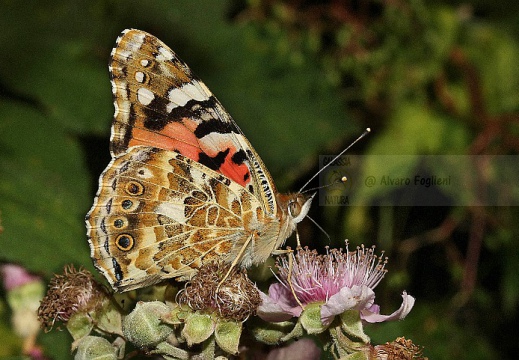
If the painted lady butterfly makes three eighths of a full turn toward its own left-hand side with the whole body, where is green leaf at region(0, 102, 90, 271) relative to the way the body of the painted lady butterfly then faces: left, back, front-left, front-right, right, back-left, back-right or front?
front

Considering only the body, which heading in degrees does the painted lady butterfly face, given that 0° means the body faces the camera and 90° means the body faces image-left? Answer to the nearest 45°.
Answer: approximately 270°
